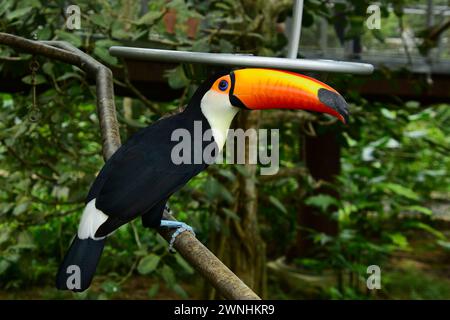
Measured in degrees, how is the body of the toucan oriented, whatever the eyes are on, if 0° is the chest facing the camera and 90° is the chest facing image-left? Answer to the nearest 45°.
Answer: approximately 270°
